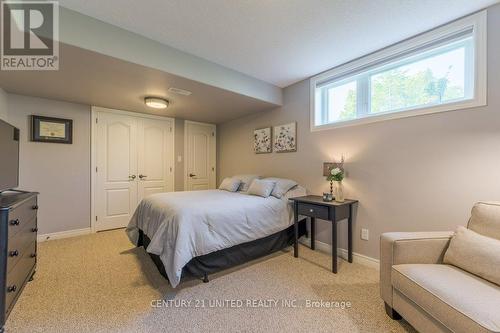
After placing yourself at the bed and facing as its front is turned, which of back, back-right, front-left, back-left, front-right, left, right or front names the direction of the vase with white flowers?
back-left

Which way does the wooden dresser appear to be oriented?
to the viewer's right

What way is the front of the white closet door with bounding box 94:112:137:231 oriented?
toward the camera

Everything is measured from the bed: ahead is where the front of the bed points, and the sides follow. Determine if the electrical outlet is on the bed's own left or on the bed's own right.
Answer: on the bed's own left

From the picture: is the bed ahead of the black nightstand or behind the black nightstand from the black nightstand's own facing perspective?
ahead

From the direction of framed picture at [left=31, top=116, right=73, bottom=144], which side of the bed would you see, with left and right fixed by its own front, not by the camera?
right

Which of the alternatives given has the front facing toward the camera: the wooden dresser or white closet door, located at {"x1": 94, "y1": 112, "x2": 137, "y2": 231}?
the white closet door

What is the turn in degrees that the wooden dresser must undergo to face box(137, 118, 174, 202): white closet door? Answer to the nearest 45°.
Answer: approximately 45° to its left

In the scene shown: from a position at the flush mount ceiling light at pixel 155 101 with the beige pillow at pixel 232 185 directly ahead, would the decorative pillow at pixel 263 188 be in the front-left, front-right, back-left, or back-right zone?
front-right

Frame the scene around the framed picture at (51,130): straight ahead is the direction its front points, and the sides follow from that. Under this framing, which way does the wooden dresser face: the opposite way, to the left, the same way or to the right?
to the left

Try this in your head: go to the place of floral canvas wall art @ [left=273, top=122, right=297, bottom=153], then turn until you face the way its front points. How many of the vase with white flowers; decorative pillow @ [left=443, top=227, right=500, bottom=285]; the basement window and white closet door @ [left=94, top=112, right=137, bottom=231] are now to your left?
3

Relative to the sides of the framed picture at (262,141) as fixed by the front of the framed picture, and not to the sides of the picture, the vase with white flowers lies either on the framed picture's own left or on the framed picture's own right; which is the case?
on the framed picture's own left

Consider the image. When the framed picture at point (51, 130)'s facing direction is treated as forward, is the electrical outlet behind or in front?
in front

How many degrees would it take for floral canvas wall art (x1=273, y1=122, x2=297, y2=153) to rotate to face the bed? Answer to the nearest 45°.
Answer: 0° — it already faces it
